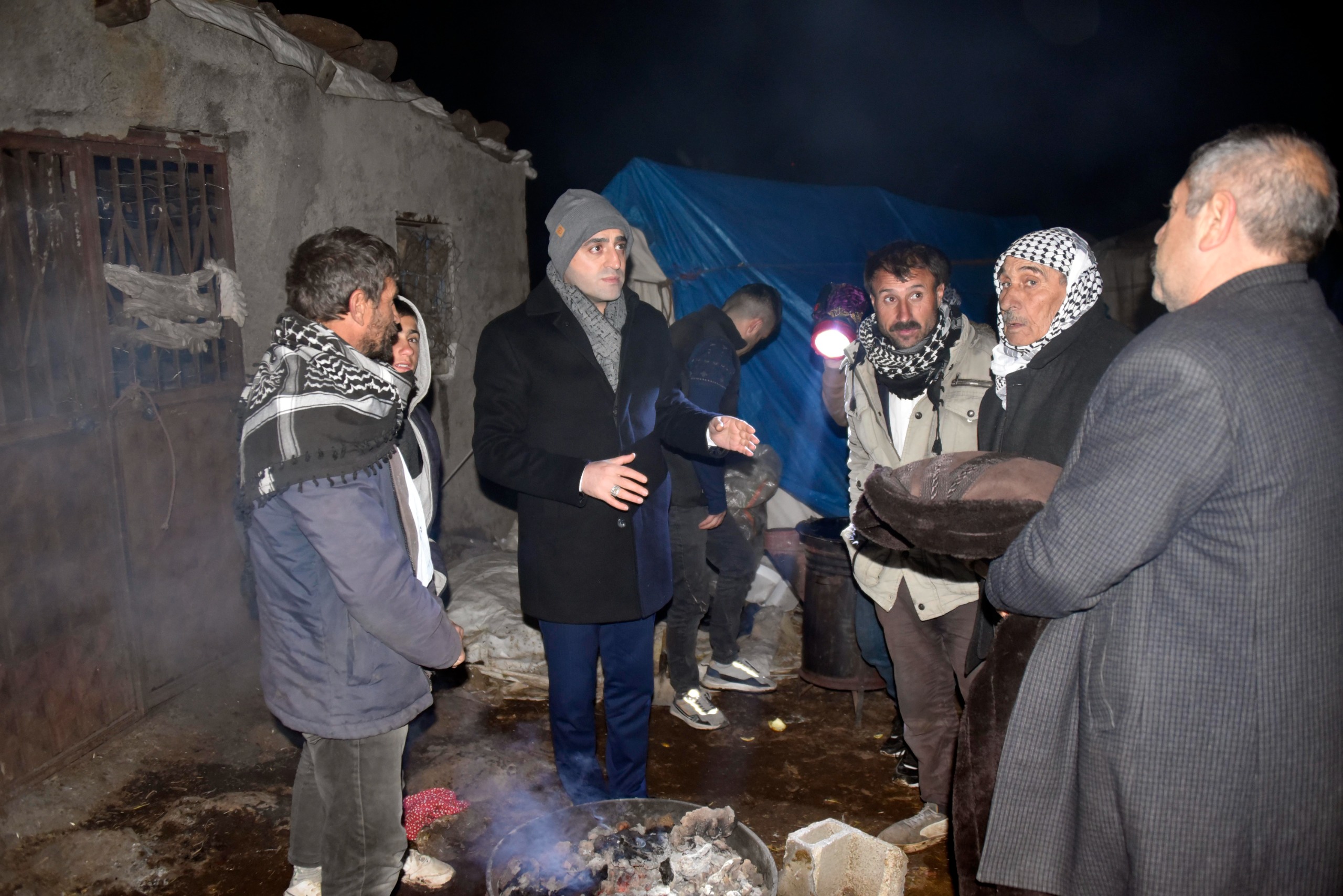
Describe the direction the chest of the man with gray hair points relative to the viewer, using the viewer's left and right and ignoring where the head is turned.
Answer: facing away from the viewer and to the left of the viewer

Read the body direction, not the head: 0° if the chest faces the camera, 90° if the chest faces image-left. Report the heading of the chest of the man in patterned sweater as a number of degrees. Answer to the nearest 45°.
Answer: approximately 270°

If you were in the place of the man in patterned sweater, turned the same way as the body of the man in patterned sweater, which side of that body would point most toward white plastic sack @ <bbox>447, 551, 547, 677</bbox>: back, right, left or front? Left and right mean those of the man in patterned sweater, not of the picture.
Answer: back

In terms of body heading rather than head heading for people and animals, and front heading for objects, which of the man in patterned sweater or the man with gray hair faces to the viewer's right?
the man in patterned sweater

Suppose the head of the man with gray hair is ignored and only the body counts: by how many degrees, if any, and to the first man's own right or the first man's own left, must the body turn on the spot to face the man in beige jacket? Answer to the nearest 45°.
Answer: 0° — they already face them

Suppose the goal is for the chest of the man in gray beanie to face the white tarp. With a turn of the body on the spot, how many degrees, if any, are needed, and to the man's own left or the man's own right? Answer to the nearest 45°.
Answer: approximately 135° to the man's own left

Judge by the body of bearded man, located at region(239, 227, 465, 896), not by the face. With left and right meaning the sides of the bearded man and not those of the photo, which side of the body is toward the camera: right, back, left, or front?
right

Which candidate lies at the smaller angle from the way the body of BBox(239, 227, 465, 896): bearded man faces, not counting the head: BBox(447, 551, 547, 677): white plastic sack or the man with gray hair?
the man with gray hair

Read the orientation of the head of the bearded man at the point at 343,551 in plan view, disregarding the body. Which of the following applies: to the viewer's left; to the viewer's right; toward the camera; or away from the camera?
to the viewer's right
